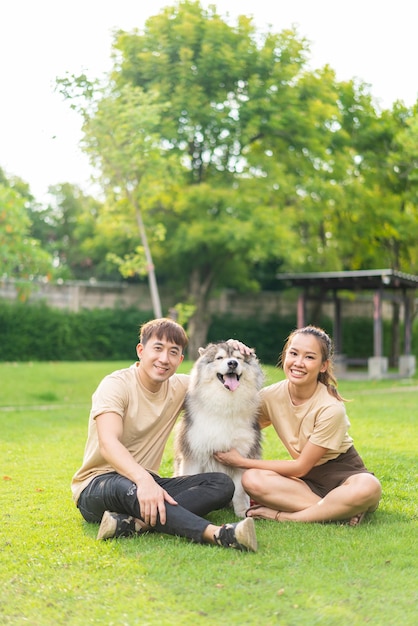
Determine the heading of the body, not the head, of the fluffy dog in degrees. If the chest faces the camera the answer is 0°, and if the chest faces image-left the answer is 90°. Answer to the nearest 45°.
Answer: approximately 0°

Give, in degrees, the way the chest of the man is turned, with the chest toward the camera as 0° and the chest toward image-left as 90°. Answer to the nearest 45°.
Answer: approximately 315°

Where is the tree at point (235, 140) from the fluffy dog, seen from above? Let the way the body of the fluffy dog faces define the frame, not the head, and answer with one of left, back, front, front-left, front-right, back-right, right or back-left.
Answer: back

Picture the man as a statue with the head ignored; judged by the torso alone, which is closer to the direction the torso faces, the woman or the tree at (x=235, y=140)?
the woman

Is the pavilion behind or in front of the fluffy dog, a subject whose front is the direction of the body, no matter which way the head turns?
behind

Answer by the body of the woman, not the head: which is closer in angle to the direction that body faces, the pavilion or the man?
the man

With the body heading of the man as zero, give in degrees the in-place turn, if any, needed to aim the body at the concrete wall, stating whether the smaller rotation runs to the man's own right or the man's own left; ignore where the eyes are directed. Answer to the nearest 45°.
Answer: approximately 135° to the man's own left

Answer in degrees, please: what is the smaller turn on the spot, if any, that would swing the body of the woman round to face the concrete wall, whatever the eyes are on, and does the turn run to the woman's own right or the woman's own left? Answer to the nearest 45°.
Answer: approximately 135° to the woman's own right
